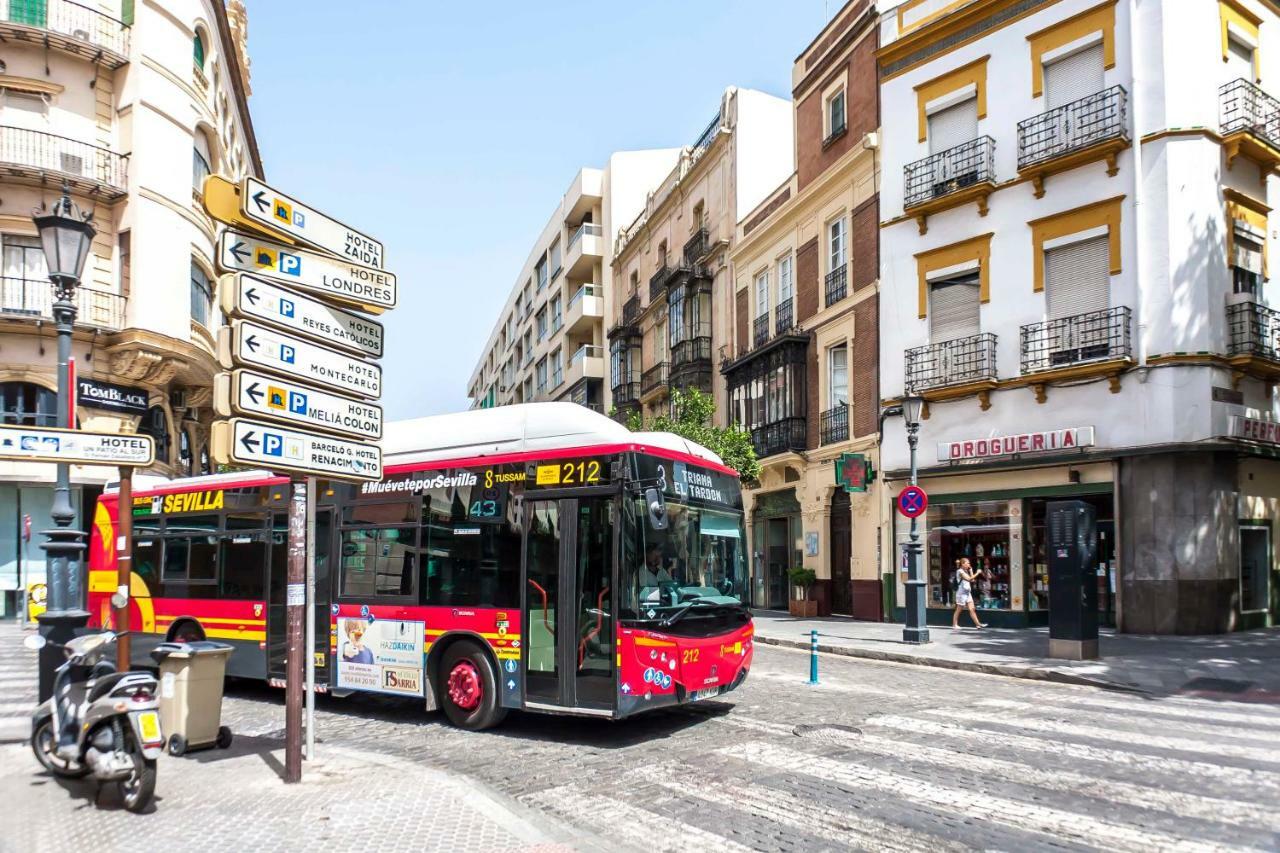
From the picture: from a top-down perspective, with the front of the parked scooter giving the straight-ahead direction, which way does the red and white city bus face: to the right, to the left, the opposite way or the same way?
the opposite way

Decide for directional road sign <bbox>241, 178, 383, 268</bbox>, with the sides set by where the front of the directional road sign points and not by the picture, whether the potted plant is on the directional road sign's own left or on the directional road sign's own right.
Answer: on the directional road sign's own left

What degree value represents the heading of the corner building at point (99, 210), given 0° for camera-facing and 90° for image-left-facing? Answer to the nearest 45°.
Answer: approximately 315°

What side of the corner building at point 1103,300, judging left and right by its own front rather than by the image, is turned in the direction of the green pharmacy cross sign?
right

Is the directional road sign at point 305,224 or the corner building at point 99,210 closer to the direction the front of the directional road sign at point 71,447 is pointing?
the directional road sign

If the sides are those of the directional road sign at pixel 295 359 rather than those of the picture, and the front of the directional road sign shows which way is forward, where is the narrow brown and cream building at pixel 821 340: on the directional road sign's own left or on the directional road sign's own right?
on the directional road sign's own left

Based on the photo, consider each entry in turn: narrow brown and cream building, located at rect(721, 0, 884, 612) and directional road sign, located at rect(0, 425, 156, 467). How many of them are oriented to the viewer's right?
0

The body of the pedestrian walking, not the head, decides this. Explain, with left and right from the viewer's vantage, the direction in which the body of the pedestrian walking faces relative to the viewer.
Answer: facing to the right of the viewer

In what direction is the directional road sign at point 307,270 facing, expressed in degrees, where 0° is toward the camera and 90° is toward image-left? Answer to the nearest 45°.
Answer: approximately 315°
